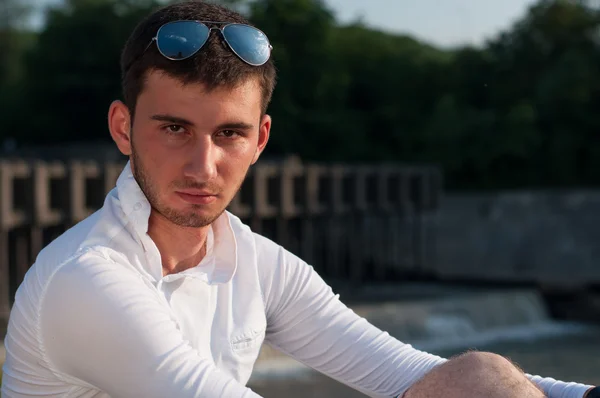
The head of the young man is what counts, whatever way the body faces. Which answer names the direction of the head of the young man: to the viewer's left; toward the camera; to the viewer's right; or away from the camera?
toward the camera

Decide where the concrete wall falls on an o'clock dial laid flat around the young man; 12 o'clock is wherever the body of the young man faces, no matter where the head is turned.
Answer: The concrete wall is roughly at 8 o'clock from the young man.

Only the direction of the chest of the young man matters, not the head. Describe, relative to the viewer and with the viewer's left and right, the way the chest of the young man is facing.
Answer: facing the viewer and to the right of the viewer

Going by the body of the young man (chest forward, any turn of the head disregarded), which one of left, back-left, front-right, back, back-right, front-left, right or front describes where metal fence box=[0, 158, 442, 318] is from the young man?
back-left
